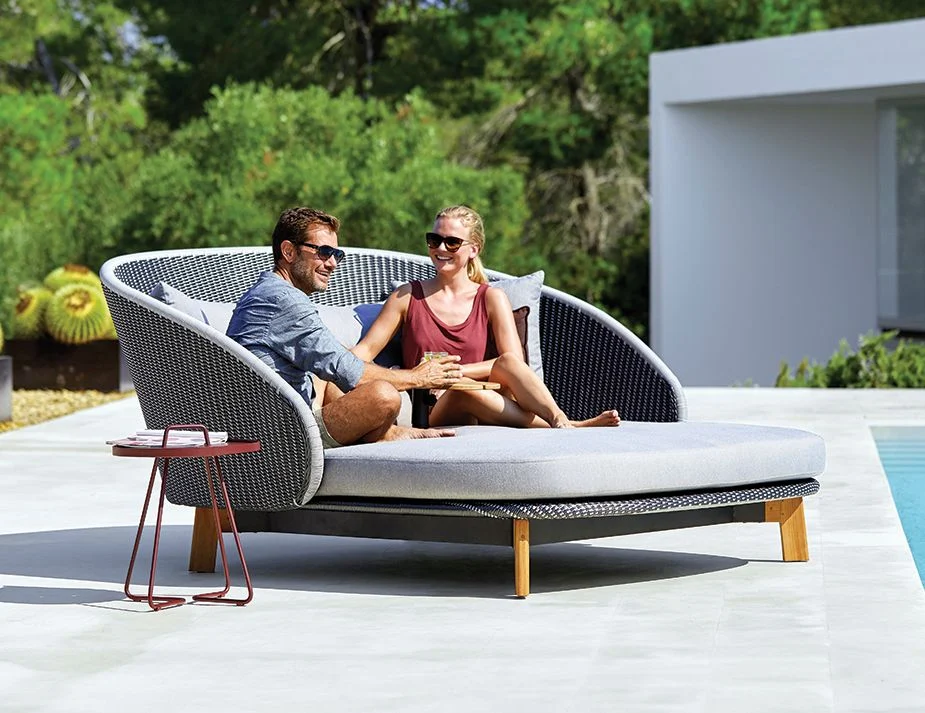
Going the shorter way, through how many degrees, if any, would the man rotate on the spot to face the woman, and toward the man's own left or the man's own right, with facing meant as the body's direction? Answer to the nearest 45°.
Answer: approximately 45° to the man's own left

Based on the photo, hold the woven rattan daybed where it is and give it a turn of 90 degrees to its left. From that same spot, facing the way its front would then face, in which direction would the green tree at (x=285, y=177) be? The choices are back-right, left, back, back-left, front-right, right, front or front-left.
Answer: front-left

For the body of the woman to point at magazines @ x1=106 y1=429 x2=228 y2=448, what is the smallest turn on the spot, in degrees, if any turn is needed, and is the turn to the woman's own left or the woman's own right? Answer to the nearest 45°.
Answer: approximately 45° to the woman's own right

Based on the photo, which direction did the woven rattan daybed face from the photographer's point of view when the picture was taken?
facing the viewer and to the right of the viewer

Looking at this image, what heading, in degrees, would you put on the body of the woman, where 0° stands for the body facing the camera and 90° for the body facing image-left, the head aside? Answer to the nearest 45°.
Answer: approximately 0°

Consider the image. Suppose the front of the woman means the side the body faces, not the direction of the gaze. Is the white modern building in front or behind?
behind

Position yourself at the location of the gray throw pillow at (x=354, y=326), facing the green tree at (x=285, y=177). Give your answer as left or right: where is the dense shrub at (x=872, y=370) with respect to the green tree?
right

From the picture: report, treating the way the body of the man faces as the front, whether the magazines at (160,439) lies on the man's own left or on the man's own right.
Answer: on the man's own right

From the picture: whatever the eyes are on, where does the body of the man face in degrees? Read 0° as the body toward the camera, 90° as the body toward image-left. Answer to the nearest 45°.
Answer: approximately 270°

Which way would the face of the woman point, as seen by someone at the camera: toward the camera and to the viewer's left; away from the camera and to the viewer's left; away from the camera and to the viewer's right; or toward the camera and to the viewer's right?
toward the camera and to the viewer's left

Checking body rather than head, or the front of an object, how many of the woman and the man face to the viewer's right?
1

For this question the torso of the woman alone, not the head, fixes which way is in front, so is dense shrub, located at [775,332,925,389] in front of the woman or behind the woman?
behind

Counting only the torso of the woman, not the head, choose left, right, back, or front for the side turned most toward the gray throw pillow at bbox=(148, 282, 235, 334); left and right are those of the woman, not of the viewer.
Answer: right

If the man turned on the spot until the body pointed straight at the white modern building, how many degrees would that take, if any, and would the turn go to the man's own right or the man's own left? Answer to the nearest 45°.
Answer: approximately 90° to the man's own left

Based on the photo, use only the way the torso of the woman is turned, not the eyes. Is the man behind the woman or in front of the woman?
in front

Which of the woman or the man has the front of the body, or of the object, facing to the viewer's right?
the man
